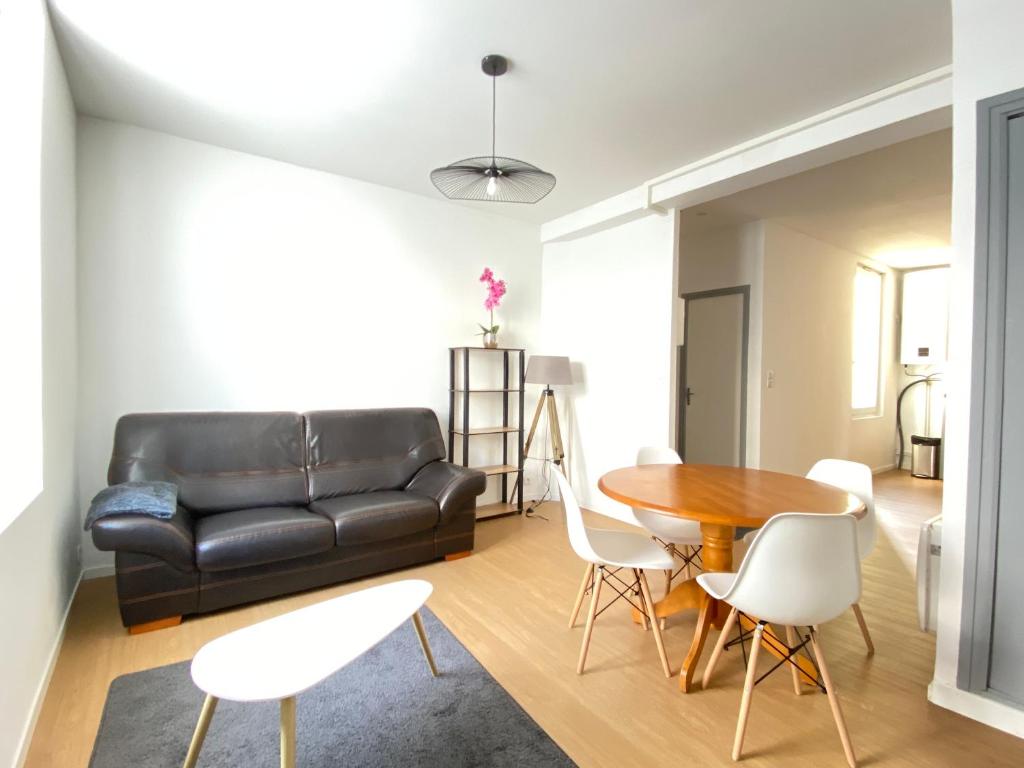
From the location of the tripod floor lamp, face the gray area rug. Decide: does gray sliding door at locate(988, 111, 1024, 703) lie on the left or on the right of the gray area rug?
left

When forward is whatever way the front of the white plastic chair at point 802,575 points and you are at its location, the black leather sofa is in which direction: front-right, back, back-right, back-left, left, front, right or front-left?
front-left

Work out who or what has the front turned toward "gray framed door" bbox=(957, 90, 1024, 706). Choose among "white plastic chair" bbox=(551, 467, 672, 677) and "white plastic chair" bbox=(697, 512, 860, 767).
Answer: "white plastic chair" bbox=(551, 467, 672, 677)

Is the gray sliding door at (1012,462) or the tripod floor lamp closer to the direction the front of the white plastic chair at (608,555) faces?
the gray sliding door

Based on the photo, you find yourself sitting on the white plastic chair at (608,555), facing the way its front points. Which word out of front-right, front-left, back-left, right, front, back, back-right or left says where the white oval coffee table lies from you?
back-right

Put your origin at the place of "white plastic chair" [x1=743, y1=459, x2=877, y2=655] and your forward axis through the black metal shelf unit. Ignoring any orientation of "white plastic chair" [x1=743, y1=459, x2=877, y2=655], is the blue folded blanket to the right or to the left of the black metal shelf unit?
left

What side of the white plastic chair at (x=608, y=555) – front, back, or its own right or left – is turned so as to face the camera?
right

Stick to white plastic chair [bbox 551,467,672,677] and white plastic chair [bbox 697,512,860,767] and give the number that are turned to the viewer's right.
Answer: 1

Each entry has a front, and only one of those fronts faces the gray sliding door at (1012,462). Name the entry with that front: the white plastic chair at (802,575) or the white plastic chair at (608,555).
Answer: the white plastic chair at (608,555)

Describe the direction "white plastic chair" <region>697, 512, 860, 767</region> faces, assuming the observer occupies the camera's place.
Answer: facing away from the viewer and to the left of the viewer

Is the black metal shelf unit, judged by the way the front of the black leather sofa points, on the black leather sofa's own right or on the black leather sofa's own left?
on the black leather sofa's own left
